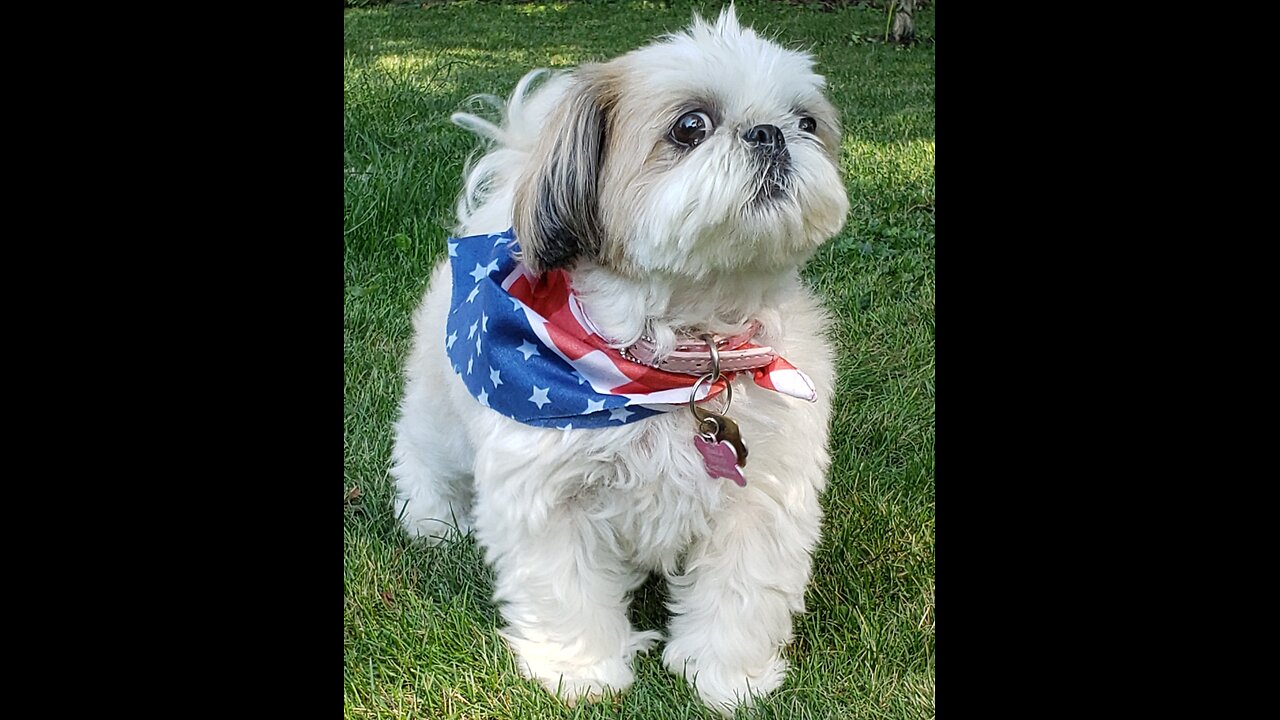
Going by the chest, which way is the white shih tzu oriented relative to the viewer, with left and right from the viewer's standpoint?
facing the viewer and to the right of the viewer
